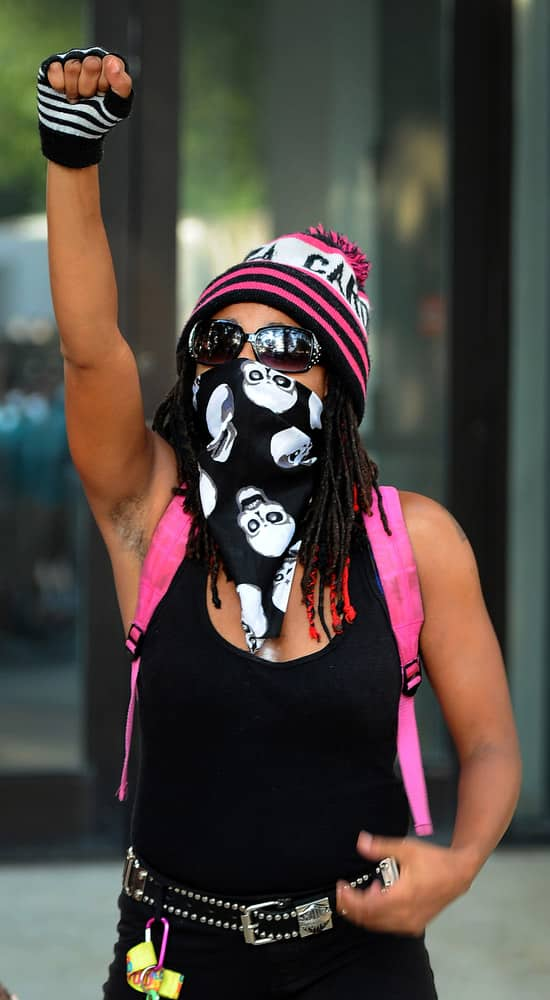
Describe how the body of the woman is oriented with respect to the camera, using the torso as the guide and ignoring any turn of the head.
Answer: toward the camera

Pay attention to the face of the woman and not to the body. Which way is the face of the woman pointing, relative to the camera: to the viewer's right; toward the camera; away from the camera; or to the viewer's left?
toward the camera
